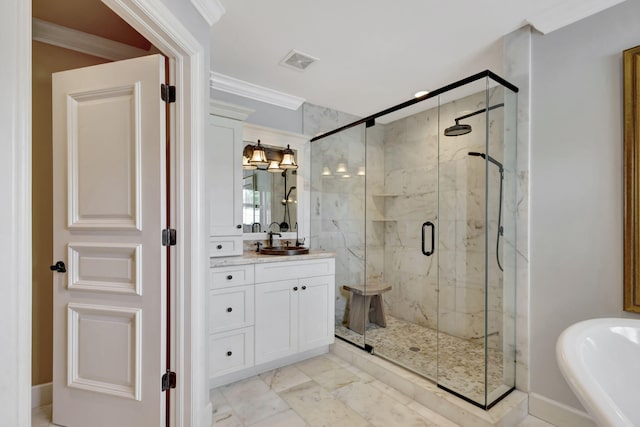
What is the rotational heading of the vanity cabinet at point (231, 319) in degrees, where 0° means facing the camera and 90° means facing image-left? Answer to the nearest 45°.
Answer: approximately 315°

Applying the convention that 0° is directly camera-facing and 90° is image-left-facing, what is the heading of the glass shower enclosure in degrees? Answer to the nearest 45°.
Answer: approximately 45°

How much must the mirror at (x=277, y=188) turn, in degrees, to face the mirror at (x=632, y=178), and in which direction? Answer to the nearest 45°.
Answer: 0° — it already faces it

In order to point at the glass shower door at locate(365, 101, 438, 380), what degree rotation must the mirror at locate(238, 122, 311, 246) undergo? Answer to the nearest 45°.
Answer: approximately 45° to its left

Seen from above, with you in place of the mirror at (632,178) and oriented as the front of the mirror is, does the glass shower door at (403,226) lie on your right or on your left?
on your right

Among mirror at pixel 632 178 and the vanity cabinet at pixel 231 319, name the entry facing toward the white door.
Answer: the mirror

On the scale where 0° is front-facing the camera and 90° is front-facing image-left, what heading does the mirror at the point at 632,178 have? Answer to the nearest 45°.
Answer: approximately 45°

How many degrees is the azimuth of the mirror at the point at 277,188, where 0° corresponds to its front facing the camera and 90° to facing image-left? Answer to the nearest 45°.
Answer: approximately 315°

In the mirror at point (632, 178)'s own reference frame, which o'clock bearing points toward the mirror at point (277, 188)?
the mirror at point (277, 188) is roughly at 1 o'clock from the mirror at point (632, 178).
